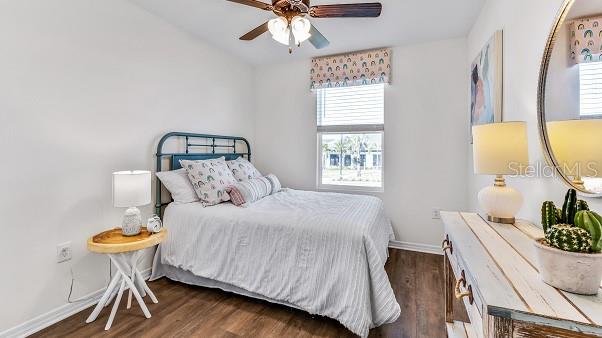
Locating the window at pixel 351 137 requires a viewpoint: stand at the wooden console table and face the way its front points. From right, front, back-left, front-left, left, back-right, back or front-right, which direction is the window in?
front-right

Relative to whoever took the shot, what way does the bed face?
facing the viewer and to the right of the viewer

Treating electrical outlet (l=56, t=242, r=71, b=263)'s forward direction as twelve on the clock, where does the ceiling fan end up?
The ceiling fan is roughly at 12 o'clock from the electrical outlet.

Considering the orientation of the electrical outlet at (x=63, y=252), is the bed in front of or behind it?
in front

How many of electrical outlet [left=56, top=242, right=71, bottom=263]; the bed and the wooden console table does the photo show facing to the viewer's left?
1

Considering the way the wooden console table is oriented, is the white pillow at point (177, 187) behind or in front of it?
in front

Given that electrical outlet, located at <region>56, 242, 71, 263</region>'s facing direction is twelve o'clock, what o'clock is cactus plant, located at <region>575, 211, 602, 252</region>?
The cactus plant is roughly at 1 o'clock from the electrical outlet.

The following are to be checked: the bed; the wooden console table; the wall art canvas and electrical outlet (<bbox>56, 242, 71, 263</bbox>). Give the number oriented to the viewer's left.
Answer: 2

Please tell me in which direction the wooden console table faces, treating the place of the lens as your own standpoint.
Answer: facing to the left of the viewer

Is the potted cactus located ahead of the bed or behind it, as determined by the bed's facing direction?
ahead

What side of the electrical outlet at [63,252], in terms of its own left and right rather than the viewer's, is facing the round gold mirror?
front

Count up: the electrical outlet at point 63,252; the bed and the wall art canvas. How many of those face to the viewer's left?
1

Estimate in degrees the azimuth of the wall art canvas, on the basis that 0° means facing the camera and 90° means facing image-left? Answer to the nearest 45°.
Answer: approximately 90°

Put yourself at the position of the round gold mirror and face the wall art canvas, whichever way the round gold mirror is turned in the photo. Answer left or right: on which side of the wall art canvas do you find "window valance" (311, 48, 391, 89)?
left

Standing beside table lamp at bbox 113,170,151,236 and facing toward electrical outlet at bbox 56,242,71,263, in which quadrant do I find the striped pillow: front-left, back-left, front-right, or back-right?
back-right
